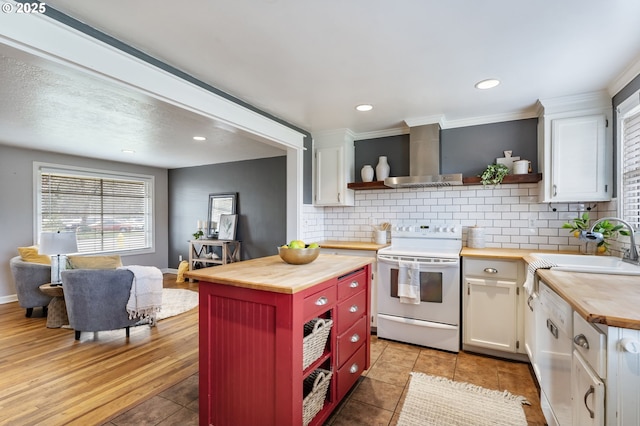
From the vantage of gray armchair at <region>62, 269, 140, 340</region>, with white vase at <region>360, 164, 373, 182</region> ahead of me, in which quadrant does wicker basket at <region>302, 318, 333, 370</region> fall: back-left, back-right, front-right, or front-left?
front-right

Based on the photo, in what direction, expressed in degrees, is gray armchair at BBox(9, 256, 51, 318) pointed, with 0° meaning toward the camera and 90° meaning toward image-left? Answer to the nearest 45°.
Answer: approximately 225°

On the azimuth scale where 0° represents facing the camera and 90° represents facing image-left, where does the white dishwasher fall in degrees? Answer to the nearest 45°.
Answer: approximately 90°

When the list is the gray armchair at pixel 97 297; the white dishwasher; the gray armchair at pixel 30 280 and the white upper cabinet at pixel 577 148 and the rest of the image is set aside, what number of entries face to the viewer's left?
1

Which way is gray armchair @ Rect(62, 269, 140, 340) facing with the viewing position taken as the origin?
facing away from the viewer and to the right of the viewer

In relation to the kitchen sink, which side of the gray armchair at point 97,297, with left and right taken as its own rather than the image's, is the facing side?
right

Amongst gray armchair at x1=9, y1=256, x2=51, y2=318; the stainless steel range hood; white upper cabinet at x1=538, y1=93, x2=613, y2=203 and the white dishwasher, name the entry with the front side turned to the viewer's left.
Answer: the white dishwasher

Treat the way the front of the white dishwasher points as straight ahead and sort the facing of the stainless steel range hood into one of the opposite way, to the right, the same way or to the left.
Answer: to the left

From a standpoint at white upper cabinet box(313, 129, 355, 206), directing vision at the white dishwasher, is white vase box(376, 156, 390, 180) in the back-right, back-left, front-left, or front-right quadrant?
front-left

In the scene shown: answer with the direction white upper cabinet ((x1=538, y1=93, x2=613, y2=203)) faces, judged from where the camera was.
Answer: facing the viewer

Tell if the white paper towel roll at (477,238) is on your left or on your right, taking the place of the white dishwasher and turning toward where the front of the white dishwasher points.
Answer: on your right

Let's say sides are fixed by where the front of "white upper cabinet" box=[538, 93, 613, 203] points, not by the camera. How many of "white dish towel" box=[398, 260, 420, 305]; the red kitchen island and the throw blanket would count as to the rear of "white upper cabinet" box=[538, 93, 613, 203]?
0

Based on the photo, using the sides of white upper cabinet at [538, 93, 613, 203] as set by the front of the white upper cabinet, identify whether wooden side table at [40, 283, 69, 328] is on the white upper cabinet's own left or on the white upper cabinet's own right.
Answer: on the white upper cabinet's own right

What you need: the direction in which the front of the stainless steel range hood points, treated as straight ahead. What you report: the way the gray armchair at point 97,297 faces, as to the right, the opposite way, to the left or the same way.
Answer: the opposite way

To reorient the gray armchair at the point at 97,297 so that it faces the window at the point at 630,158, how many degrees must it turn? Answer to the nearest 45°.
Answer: approximately 90° to its right

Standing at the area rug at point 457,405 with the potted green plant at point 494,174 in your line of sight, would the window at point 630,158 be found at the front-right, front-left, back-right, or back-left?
front-right

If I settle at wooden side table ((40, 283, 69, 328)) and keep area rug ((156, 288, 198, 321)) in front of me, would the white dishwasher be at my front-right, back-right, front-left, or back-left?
front-right

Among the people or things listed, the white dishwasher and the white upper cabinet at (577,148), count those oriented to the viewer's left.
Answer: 1

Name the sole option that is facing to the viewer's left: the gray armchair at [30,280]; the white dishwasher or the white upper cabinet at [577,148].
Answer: the white dishwasher
